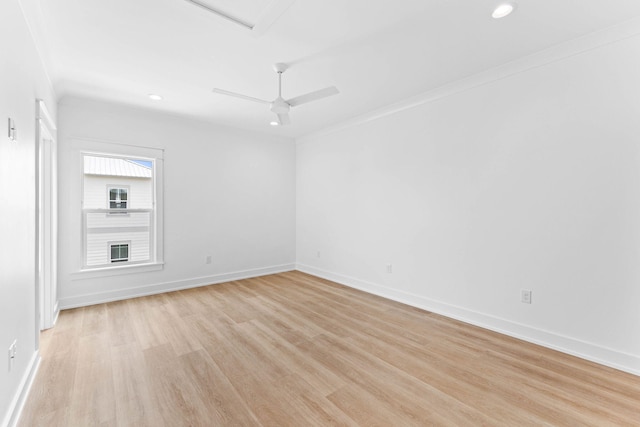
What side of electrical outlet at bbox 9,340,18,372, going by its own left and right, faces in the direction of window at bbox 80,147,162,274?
left

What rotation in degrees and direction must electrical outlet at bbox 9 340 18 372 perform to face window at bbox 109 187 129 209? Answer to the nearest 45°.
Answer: approximately 45° to its left

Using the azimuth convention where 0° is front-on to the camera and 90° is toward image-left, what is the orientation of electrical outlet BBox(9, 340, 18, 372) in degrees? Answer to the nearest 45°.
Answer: approximately 270°
